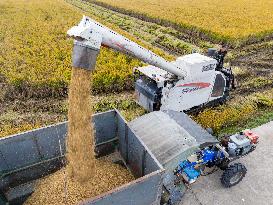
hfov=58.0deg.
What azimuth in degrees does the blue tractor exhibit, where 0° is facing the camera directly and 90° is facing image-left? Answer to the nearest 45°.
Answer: approximately 225°

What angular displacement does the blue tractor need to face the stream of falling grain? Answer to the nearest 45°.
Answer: approximately 180°

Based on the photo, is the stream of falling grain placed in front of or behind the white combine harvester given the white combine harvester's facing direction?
behind

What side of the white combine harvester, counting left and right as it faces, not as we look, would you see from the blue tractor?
right

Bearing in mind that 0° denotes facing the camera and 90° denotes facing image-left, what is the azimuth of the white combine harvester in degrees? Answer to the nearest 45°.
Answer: approximately 225°

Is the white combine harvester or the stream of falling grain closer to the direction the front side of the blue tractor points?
the white combine harvester
